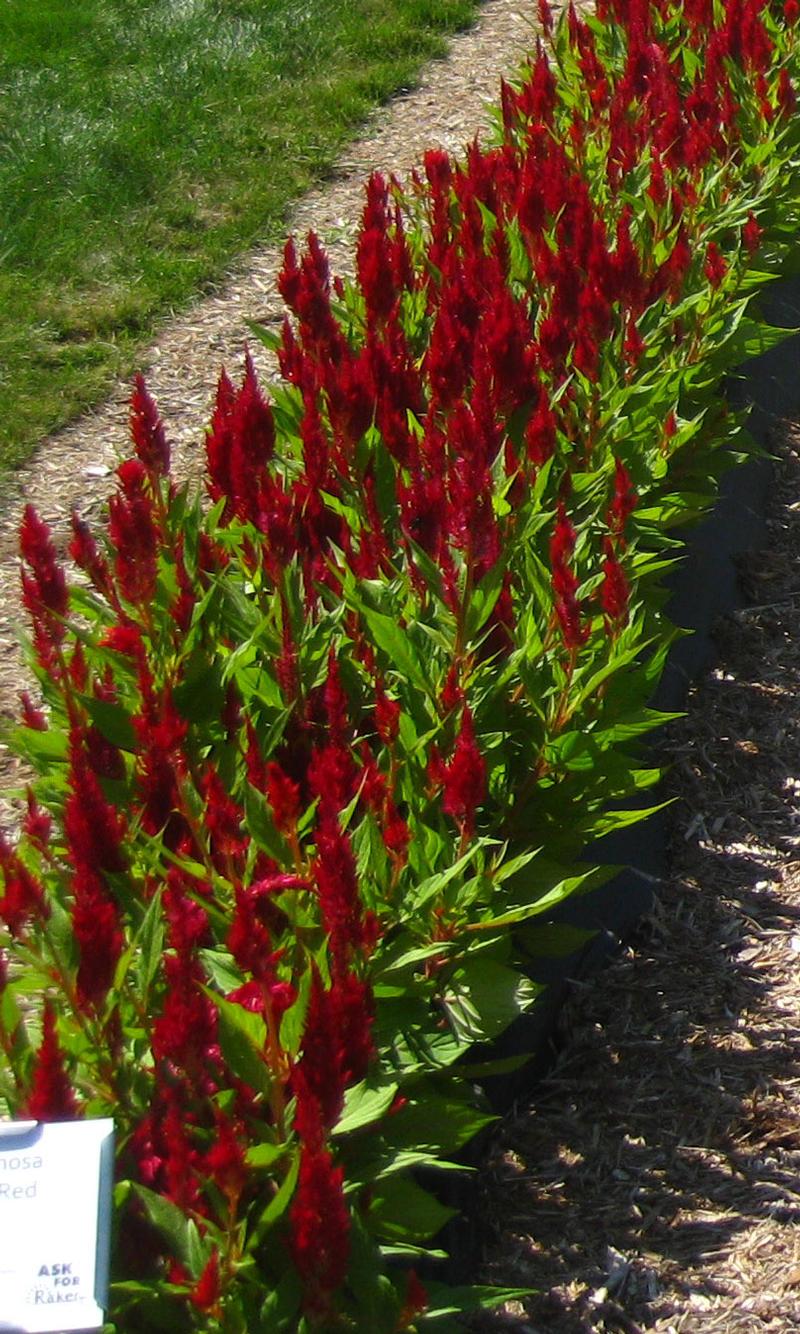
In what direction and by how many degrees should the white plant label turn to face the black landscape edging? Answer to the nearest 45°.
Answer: approximately 135° to its left

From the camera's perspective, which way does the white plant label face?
toward the camera
